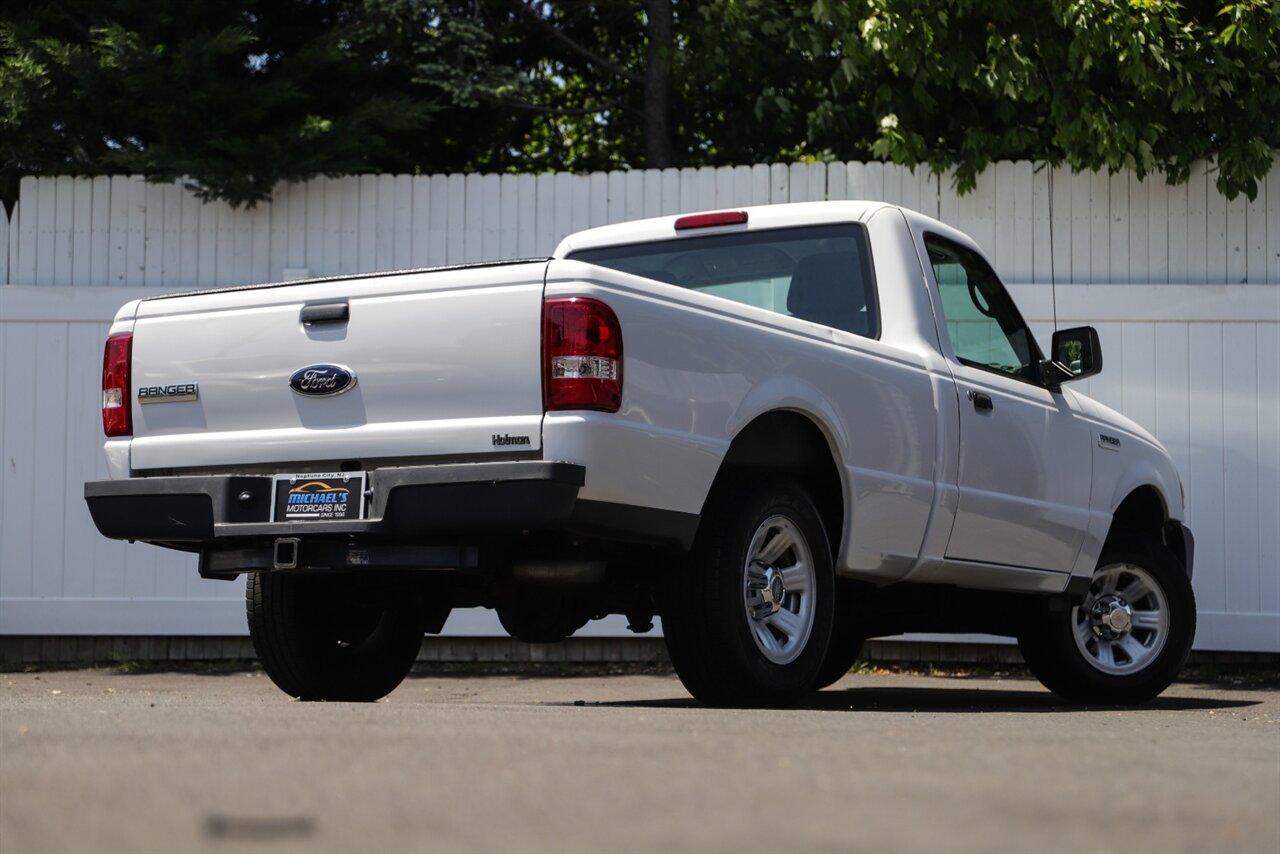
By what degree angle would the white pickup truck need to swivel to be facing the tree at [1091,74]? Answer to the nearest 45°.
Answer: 0° — it already faces it

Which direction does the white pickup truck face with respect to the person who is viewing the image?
facing away from the viewer and to the right of the viewer
